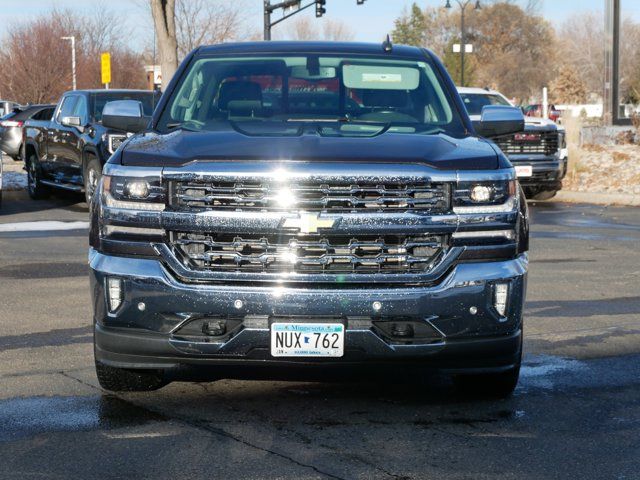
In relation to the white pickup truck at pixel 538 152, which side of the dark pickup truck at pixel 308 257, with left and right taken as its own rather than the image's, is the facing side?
back

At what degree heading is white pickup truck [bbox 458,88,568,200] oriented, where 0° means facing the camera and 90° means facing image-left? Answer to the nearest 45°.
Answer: approximately 315°

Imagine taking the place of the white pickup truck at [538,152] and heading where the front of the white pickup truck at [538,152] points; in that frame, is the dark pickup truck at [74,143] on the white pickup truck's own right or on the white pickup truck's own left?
on the white pickup truck's own right

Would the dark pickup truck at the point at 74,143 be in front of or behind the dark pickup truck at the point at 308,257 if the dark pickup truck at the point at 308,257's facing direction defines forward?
behind

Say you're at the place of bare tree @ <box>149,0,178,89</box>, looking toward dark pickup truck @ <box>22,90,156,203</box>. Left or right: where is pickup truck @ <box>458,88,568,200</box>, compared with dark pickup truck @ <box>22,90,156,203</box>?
left

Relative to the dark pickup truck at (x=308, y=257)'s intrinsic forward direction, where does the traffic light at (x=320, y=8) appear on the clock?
The traffic light is roughly at 6 o'clock from the dark pickup truck.

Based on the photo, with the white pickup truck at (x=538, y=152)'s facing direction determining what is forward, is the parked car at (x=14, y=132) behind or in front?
behind

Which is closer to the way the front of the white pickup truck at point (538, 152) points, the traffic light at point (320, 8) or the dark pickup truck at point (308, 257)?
the dark pickup truck
